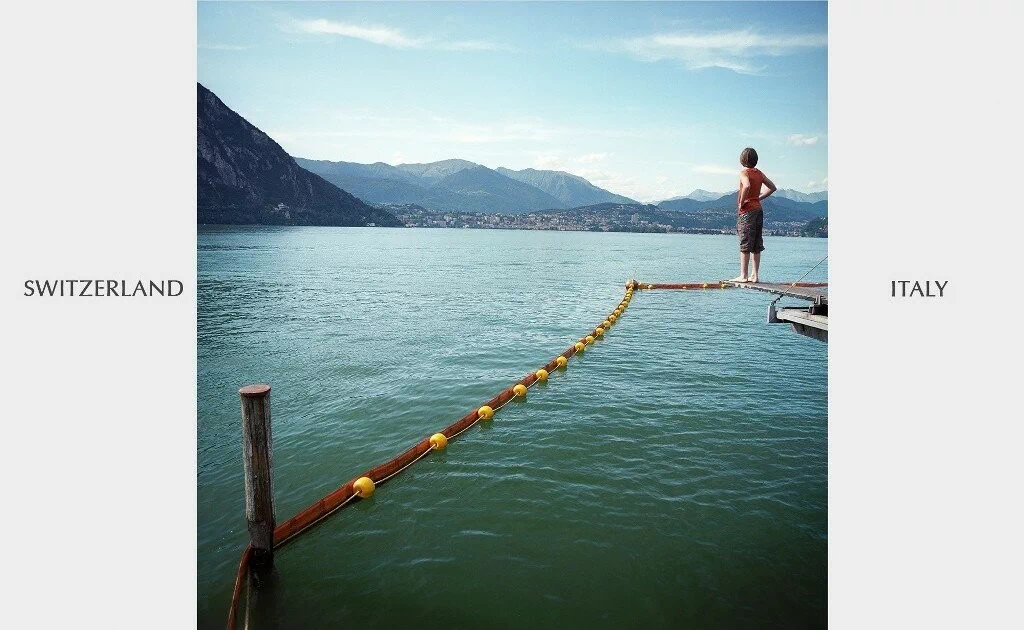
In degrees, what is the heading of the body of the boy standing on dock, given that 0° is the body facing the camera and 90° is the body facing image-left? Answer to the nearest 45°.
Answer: approximately 135°
